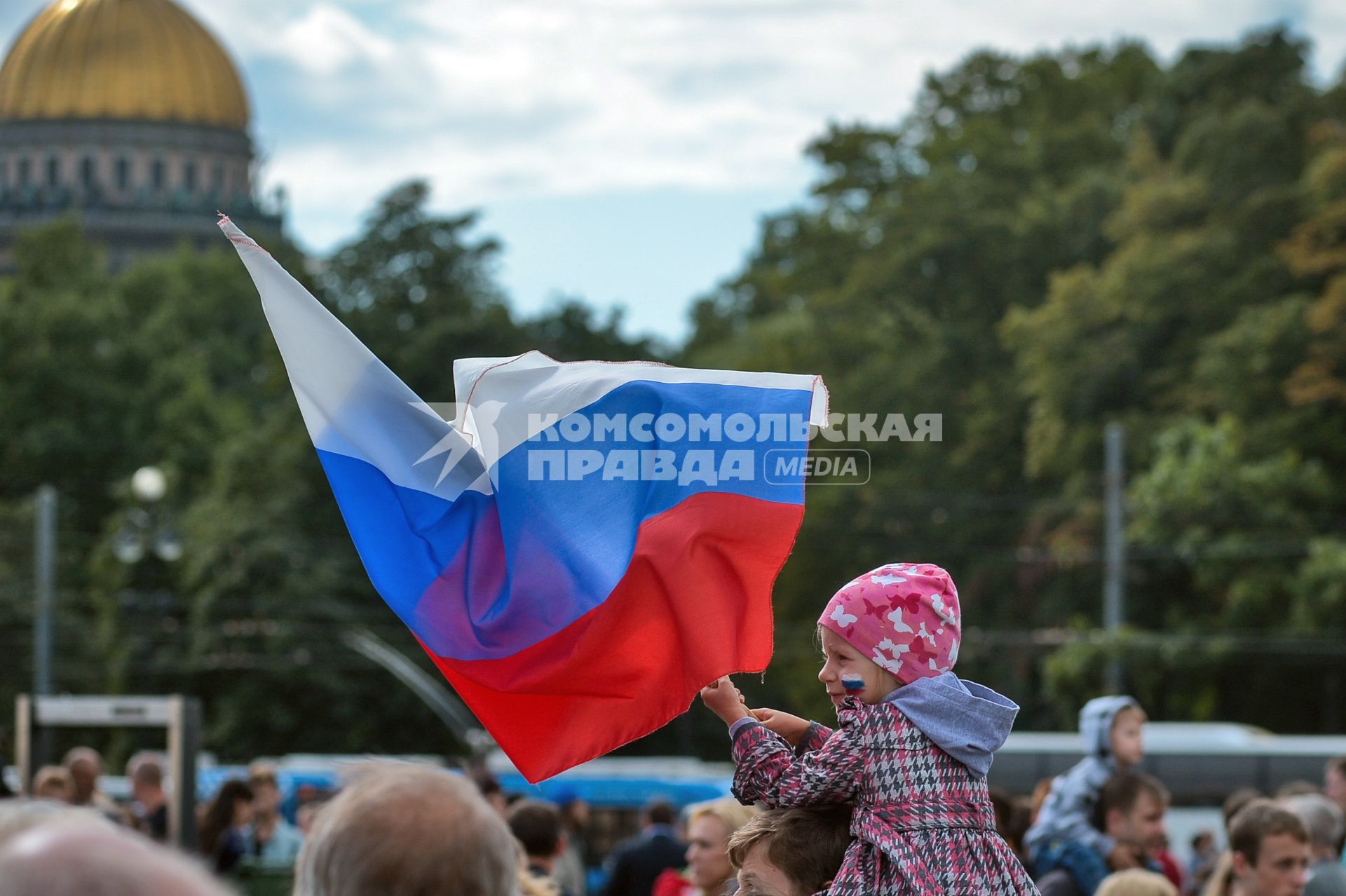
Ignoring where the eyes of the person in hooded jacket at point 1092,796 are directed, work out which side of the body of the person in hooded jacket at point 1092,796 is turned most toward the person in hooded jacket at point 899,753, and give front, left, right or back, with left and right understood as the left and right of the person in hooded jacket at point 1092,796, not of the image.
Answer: right

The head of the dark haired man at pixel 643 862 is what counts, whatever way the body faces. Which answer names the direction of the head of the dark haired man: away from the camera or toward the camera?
away from the camera

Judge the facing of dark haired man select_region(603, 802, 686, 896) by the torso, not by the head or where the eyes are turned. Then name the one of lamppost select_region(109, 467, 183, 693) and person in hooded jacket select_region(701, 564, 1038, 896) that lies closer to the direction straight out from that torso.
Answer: the lamppost

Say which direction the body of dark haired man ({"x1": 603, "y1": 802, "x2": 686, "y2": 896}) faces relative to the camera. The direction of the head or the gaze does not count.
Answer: away from the camera

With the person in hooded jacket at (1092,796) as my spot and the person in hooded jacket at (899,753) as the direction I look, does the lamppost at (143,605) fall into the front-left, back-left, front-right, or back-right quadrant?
back-right

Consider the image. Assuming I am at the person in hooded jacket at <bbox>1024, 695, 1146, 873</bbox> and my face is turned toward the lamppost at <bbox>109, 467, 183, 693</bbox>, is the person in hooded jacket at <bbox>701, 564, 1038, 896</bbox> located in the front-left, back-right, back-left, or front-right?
back-left

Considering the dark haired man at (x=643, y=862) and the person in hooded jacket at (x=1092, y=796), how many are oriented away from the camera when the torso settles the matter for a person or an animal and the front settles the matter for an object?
1

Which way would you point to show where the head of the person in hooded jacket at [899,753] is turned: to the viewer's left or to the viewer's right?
to the viewer's left

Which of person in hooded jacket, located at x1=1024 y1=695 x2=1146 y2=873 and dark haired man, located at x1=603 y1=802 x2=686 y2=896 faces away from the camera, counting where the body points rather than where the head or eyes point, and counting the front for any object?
the dark haired man

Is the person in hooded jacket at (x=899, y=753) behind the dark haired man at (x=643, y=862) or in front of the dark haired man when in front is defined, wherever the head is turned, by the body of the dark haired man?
behind
